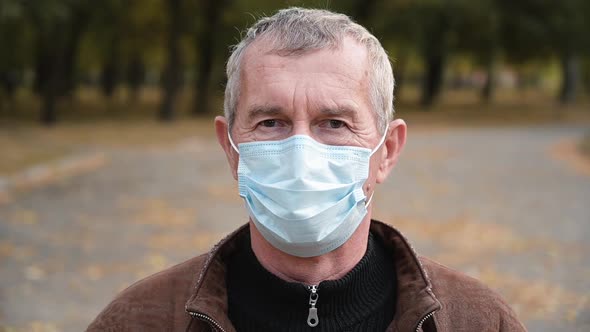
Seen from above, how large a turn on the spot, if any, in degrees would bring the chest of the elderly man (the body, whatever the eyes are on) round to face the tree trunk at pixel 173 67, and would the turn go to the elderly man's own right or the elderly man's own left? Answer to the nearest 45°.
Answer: approximately 180°

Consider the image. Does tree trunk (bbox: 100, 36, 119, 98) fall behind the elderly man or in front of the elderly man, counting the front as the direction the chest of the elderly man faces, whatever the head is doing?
behind

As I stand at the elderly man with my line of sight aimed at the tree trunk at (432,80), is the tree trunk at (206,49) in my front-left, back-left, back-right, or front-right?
front-left

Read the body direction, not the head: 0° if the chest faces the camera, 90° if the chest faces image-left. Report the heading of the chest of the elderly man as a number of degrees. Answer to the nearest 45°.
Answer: approximately 0°

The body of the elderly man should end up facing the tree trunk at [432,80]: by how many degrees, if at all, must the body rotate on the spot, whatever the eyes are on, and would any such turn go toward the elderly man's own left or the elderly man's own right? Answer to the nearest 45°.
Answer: approximately 180°

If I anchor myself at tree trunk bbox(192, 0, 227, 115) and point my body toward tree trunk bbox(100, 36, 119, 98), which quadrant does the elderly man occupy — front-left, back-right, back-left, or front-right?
back-left

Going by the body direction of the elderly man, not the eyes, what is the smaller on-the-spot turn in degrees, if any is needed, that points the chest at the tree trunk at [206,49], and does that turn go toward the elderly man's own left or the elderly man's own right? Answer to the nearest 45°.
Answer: approximately 180°

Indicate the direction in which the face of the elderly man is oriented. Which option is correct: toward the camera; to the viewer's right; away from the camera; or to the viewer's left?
toward the camera

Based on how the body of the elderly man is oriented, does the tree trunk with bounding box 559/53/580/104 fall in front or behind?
behind
